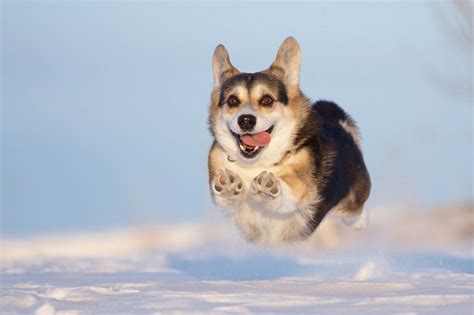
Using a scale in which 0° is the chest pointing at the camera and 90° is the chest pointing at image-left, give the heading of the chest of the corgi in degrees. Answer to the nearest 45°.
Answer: approximately 45°
